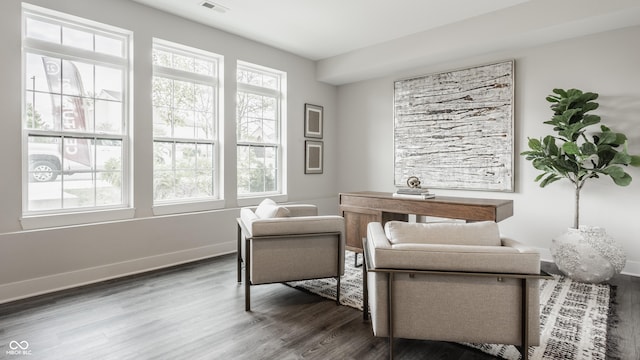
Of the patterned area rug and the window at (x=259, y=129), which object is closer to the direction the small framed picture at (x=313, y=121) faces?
the patterned area rug

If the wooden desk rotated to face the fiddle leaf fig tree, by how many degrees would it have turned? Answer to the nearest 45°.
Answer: approximately 135° to its left

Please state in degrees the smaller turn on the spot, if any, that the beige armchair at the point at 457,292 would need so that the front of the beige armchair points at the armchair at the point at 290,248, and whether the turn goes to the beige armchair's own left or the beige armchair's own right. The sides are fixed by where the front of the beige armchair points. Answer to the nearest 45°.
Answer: approximately 90° to the beige armchair's own left

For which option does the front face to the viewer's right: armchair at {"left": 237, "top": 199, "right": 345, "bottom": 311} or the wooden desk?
the armchair

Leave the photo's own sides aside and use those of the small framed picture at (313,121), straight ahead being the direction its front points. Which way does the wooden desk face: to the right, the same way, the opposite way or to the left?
to the right

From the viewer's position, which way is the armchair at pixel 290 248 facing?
facing to the right of the viewer

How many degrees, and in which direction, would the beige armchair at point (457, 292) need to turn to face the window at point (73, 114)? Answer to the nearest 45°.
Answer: approximately 90° to its left

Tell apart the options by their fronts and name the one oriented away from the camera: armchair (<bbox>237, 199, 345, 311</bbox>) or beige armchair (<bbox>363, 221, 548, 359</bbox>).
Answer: the beige armchair

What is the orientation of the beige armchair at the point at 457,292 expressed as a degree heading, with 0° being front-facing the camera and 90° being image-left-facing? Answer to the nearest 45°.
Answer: approximately 180°
